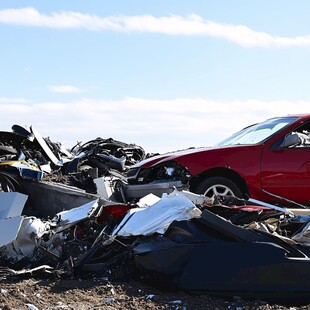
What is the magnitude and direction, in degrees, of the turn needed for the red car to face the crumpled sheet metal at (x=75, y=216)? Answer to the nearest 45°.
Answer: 0° — it already faces it

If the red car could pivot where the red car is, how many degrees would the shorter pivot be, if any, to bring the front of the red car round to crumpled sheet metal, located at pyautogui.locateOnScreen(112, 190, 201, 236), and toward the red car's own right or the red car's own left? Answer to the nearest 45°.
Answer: approximately 45° to the red car's own left

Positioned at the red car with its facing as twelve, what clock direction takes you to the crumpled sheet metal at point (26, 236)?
The crumpled sheet metal is roughly at 12 o'clock from the red car.

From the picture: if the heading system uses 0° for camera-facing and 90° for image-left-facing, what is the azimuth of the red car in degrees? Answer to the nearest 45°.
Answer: approximately 45°

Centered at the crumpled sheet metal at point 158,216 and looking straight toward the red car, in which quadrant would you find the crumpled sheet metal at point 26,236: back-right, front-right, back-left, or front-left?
back-left
